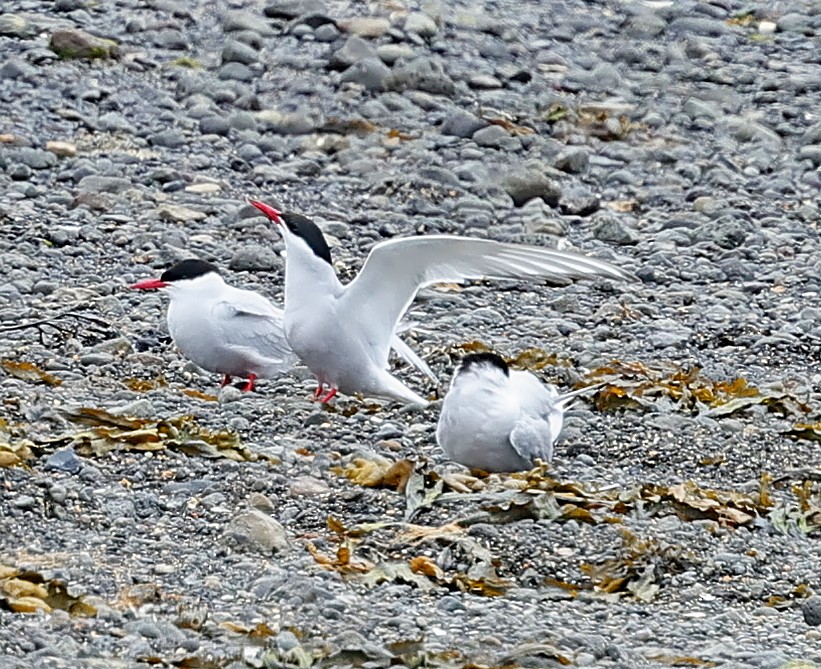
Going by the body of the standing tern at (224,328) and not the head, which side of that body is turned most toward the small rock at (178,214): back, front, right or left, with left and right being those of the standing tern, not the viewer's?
right

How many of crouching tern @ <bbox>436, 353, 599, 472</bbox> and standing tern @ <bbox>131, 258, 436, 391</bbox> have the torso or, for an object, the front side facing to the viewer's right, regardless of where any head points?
0

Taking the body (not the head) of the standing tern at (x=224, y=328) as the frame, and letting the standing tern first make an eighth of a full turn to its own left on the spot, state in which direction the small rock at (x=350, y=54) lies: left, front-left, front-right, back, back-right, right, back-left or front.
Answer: back-right

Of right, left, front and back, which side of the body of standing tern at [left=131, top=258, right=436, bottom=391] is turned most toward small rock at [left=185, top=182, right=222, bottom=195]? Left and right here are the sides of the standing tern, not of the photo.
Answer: right

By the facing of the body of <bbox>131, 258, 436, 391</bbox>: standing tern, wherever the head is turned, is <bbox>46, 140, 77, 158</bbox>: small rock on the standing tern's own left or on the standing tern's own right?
on the standing tern's own right

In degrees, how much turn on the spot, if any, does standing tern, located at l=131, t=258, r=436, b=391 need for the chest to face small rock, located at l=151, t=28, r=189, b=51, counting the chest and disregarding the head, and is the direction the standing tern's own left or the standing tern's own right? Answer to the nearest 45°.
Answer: approximately 90° to the standing tern's own right

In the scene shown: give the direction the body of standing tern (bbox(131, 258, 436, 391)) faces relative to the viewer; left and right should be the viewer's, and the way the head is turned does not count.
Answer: facing to the left of the viewer

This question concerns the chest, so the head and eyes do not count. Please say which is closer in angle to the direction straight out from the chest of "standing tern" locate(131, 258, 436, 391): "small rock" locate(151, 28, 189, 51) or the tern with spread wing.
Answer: the small rock
